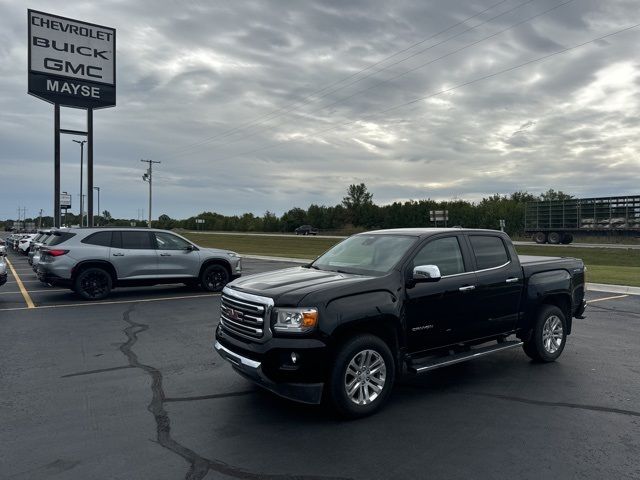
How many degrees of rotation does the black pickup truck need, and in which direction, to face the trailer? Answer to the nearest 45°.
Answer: approximately 135° to its right

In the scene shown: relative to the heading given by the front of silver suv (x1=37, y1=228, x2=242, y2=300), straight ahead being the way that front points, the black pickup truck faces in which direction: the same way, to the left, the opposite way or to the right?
the opposite way

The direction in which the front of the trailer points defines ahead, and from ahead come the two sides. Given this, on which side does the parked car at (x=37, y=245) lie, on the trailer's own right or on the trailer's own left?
on the trailer's own right

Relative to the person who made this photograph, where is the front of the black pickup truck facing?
facing the viewer and to the left of the viewer

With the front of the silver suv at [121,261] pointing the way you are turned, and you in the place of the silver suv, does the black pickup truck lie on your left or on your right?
on your right

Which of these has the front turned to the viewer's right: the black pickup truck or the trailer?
the trailer

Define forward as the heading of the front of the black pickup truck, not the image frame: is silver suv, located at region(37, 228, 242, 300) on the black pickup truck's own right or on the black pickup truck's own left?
on the black pickup truck's own right

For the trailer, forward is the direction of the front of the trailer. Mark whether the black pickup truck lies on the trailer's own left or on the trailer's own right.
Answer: on the trailer's own right

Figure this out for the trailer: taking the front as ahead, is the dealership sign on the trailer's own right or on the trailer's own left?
on the trailer's own right

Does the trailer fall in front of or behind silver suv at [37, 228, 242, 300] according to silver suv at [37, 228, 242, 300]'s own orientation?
in front

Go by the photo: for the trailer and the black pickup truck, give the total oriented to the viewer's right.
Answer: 1

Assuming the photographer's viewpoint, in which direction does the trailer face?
facing to the right of the viewer

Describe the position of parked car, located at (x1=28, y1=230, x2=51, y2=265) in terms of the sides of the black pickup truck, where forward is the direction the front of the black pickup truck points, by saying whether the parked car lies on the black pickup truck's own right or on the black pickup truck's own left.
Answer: on the black pickup truck's own right

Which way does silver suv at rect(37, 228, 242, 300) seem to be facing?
to the viewer's right

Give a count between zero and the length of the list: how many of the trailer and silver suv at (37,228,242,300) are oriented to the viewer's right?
2

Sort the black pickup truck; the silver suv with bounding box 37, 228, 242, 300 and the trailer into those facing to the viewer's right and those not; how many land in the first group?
2
